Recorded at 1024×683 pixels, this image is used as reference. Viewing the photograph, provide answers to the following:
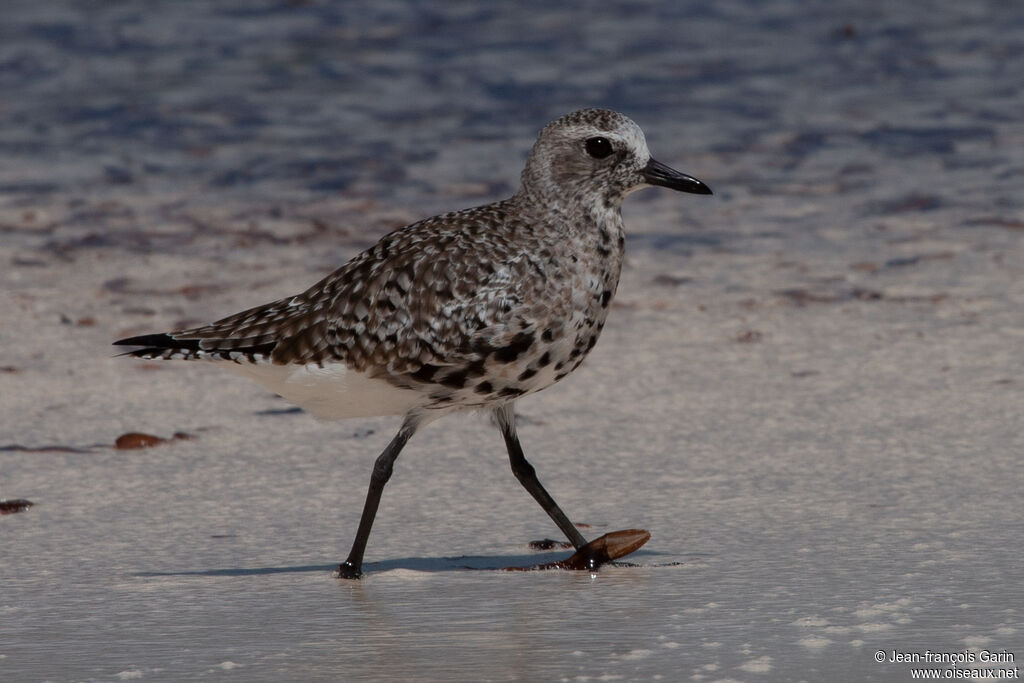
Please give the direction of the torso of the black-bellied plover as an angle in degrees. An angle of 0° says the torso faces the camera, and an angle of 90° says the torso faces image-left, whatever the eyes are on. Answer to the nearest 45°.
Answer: approximately 270°

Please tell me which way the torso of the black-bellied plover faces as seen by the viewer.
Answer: to the viewer's right
